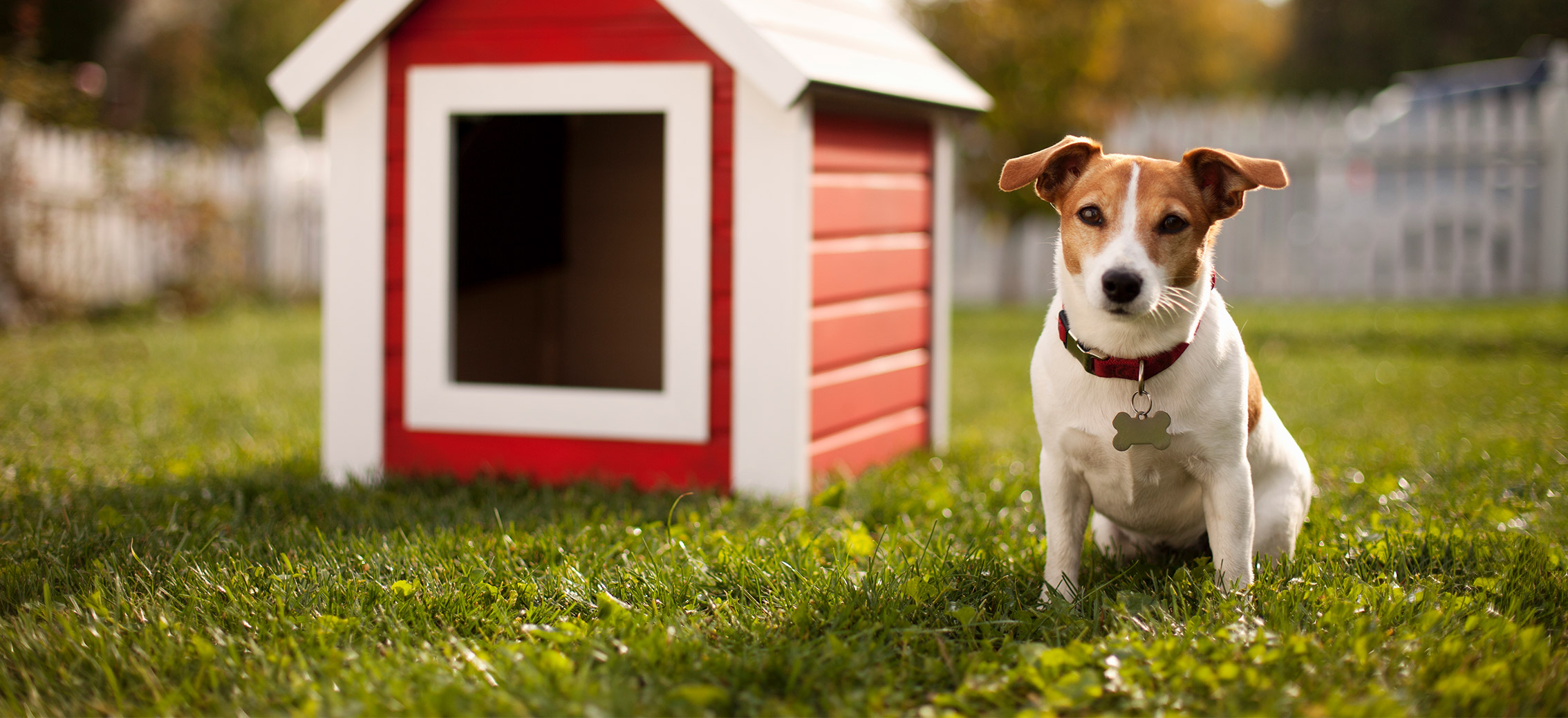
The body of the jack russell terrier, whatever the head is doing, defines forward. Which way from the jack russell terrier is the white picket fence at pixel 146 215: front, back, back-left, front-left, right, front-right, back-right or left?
back-right

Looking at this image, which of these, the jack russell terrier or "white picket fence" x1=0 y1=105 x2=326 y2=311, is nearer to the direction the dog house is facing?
the jack russell terrier

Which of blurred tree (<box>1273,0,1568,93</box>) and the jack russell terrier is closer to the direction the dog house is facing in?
the jack russell terrier

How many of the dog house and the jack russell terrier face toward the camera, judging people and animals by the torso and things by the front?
2

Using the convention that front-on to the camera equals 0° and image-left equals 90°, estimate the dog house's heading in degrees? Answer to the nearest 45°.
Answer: approximately 0°

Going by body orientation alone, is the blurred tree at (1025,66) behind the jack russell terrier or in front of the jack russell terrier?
behind

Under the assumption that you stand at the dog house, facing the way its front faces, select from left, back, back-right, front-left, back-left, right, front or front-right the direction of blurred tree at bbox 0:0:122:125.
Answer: back-right

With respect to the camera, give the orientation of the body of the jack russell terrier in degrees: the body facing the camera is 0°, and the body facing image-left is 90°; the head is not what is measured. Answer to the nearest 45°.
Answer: approximately 0°

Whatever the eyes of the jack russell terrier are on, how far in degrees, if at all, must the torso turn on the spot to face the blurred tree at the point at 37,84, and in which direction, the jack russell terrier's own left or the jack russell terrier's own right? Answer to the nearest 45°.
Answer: approximately 135° to the jack russell terrier's own right

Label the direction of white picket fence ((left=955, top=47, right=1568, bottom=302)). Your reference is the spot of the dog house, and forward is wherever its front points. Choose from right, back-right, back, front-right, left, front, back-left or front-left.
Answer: back-left

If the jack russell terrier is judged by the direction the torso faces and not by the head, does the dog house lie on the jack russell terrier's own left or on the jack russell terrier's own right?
on the jack russell terrier's own right

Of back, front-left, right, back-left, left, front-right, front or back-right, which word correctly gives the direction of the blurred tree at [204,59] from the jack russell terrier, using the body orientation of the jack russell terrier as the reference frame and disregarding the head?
back-right
